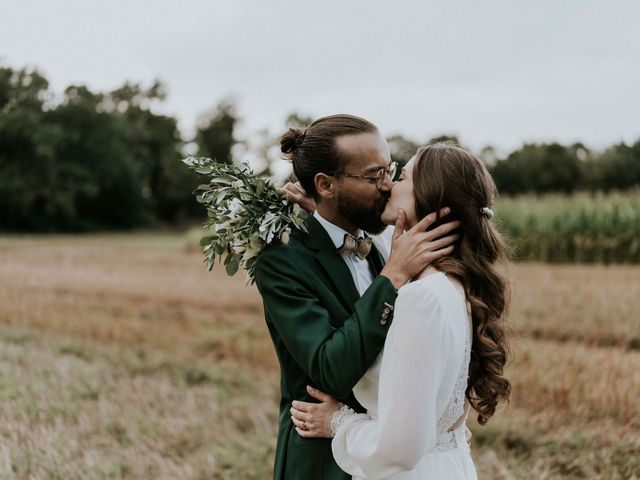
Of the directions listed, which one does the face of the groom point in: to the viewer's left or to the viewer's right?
to the viewer's right

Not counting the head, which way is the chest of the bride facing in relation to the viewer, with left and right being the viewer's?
facing to the left of the viewer

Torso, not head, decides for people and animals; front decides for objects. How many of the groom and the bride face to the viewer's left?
1

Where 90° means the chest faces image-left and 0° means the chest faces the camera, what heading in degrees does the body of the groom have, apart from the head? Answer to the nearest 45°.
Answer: approximately 315°

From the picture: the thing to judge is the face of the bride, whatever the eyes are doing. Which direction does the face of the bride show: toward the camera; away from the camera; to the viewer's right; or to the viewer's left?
to the viewer's left
